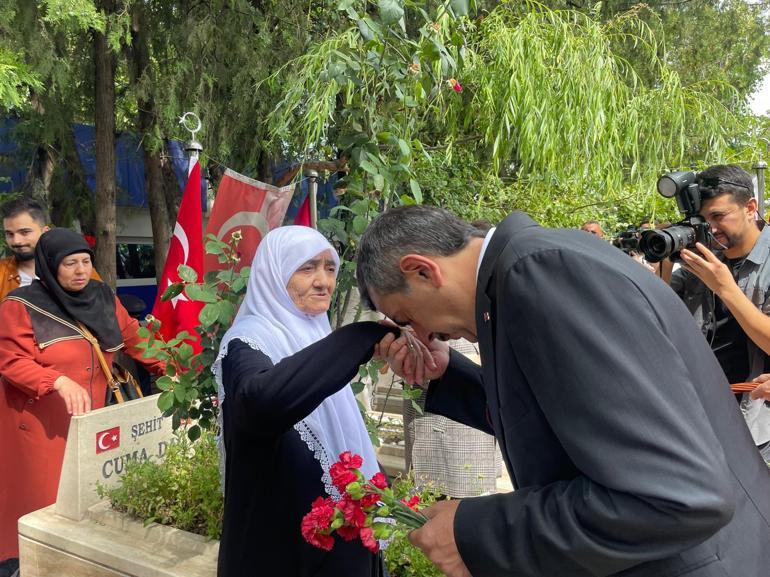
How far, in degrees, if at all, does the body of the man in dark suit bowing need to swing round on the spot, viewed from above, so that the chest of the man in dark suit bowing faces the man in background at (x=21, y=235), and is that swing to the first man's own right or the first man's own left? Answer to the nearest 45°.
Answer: approximately 45° to the first man's own right

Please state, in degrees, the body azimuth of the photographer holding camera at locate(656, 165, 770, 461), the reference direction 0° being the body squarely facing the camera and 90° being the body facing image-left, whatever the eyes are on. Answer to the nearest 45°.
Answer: approximately 45°

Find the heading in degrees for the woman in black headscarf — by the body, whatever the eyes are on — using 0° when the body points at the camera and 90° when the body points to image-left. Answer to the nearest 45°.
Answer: approximately 315°

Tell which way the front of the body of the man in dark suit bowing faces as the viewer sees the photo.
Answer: to the viewer's left

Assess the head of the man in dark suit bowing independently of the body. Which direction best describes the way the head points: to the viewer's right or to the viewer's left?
to the viewer's left

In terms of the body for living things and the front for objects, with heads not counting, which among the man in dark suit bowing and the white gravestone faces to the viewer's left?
the man in dark suit bowing
